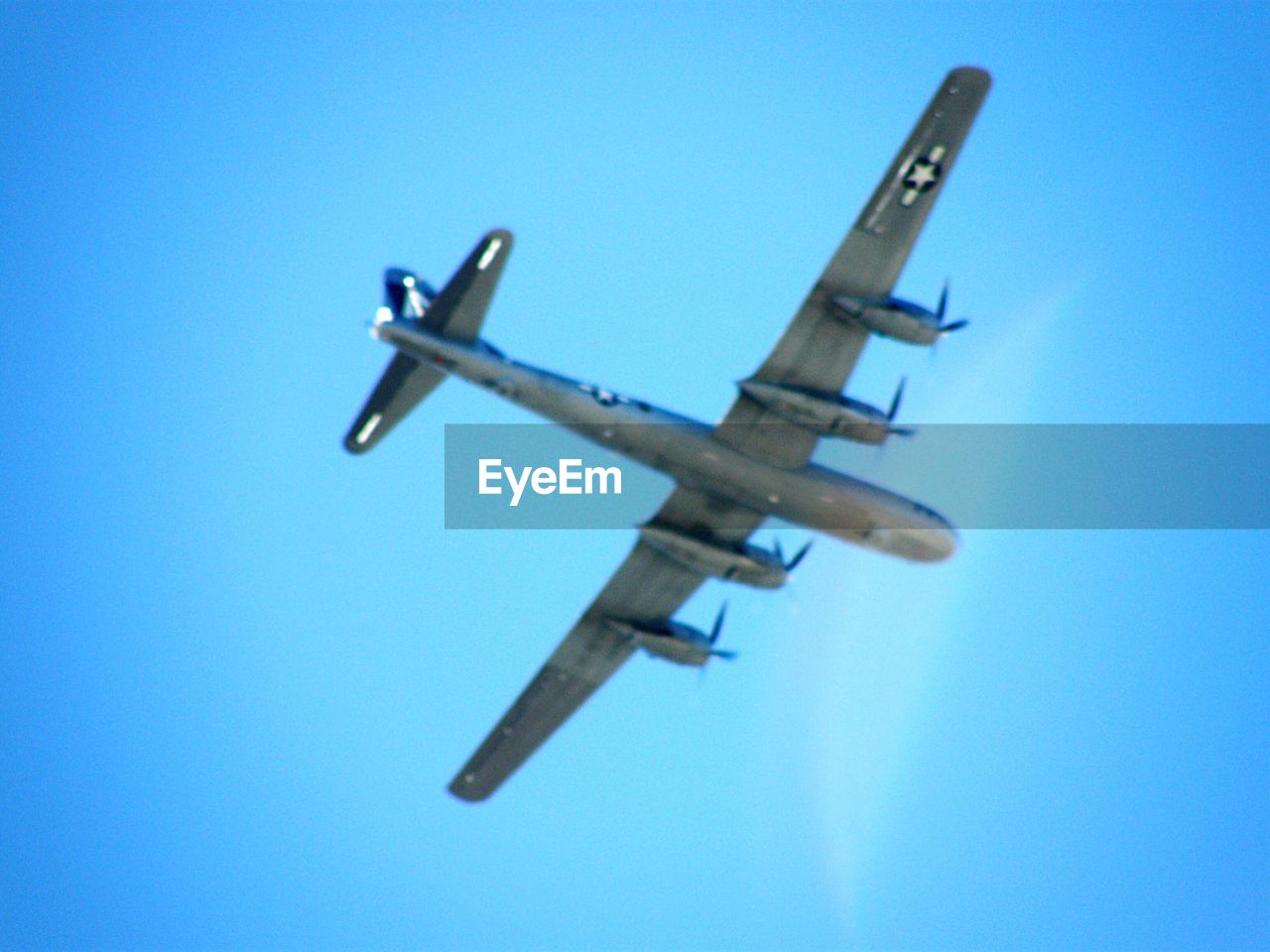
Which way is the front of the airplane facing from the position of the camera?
facing to the right of the viewer
